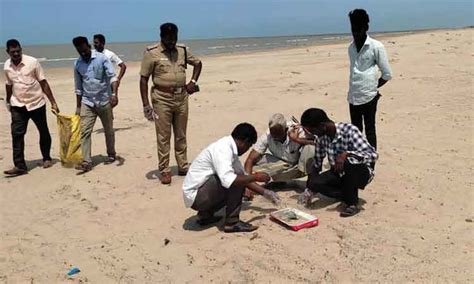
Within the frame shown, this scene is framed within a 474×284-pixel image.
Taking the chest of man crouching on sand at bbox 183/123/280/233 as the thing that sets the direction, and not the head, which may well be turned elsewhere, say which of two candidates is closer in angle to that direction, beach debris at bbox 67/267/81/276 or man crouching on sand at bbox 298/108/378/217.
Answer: the man crouching on sand

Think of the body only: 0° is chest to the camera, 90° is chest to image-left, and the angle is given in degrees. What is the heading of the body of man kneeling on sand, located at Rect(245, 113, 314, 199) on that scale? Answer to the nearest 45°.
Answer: approximately 0°

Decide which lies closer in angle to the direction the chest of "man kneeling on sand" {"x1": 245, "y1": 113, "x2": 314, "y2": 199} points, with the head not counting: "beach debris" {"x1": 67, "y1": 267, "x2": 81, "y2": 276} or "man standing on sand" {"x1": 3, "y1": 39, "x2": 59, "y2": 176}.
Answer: the beach debris

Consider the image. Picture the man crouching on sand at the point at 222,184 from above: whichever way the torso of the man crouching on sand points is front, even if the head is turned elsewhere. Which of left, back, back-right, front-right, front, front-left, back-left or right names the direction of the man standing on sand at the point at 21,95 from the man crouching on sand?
back-left

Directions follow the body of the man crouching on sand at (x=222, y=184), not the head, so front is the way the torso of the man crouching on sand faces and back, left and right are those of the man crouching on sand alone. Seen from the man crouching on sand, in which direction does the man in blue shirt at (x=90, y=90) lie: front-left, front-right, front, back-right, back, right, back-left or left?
back-left

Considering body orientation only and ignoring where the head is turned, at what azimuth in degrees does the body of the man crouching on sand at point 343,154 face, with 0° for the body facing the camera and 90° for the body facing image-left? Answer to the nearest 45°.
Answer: approximately 45°

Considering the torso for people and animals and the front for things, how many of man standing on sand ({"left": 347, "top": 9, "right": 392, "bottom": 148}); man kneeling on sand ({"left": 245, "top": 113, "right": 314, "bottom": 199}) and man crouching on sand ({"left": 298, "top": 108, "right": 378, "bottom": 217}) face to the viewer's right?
0

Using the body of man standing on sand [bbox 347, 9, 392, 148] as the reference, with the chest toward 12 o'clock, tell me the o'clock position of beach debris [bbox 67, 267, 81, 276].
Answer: The beach debris is roughly at 12 o'clock from the man standing on sand.

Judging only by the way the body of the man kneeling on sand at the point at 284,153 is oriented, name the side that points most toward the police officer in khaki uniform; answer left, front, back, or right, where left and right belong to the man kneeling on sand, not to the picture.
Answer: right

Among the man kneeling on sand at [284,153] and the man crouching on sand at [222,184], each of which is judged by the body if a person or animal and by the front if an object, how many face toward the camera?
1

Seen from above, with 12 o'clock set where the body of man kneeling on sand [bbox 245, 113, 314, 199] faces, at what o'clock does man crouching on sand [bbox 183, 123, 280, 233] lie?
The man crouching on sand is roughly at 1 o'clock from the man kneeling on sand.

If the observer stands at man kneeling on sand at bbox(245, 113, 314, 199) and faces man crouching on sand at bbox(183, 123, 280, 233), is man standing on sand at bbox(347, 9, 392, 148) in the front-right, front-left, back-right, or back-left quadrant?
back-left

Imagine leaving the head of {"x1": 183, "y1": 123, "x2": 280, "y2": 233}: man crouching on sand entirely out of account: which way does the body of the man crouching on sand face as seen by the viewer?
to the viewer's right
